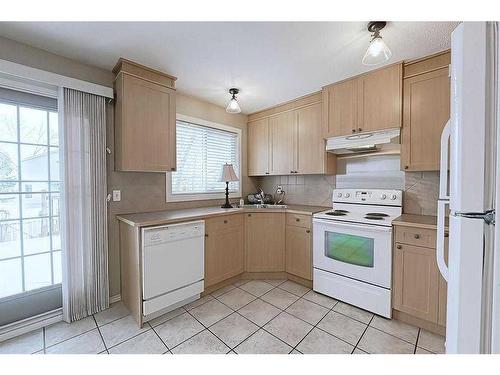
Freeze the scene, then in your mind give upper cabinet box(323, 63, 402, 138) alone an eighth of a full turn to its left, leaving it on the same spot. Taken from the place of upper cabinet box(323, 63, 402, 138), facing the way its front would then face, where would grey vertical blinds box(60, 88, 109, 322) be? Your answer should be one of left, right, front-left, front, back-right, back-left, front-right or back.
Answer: front-right

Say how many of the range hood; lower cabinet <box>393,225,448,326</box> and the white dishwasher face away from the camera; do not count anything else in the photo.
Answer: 0

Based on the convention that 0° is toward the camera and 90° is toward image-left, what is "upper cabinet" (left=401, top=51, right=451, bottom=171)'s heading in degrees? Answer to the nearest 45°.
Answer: approximately 45°

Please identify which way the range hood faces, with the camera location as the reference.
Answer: facing the viewer and to the left of the viewer

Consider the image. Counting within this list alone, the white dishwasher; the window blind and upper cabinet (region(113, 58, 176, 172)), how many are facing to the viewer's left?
0

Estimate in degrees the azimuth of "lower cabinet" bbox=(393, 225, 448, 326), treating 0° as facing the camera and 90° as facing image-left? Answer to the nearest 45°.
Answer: approximately 45°

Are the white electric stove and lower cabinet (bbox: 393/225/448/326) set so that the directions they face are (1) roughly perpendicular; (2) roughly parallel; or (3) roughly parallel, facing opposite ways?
roughly parallel

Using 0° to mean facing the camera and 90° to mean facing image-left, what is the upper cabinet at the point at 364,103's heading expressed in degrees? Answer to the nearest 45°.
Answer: approximately 45°

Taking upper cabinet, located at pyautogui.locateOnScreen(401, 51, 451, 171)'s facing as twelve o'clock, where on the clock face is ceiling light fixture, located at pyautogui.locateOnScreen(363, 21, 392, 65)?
The ceiling light fixture is roughly at 1 o'clock from the upper cabinet.

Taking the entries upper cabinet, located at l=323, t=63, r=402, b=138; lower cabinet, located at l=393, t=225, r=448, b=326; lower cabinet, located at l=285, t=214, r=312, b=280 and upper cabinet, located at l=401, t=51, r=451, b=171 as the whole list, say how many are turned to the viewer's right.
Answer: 0

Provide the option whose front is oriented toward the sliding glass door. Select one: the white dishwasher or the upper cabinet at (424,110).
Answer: the upper cabinet

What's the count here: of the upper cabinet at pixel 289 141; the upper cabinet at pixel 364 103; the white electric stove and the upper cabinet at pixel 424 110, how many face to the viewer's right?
0

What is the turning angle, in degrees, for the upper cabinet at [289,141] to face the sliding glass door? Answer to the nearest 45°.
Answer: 0° — it already faces it
